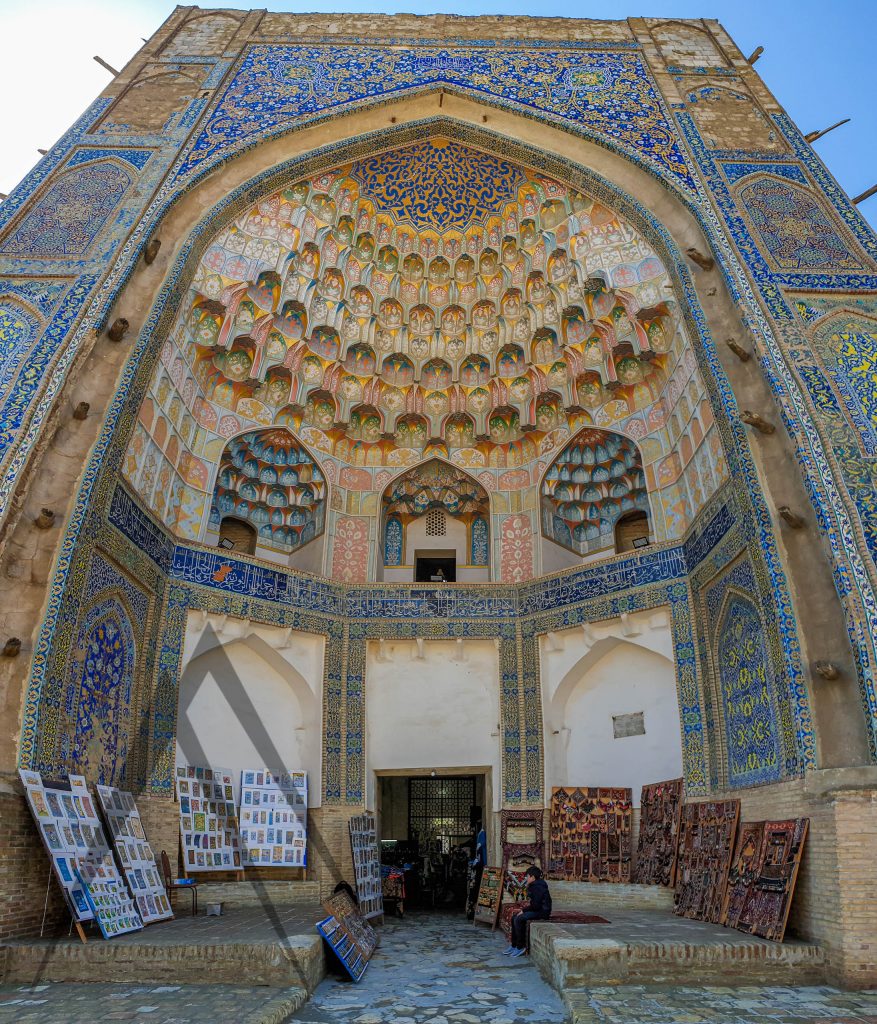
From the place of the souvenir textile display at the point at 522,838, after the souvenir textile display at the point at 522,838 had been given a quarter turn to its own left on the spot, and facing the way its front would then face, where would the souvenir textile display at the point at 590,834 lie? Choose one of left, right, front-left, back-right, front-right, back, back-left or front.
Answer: front

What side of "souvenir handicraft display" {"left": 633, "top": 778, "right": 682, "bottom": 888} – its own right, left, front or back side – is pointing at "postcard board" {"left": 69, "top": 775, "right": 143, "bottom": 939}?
front

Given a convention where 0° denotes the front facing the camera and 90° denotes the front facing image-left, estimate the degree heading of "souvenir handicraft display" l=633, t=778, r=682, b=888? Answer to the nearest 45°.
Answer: approximately 45°

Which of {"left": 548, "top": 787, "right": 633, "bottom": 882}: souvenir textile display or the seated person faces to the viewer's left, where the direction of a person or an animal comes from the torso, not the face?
the seated person

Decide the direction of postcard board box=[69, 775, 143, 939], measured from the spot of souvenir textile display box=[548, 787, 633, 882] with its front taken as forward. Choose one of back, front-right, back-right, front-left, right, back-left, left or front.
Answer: front-right

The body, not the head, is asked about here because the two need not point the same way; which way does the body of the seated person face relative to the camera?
to the viewer's left

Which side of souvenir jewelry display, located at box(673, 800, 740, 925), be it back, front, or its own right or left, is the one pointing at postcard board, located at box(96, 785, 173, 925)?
front

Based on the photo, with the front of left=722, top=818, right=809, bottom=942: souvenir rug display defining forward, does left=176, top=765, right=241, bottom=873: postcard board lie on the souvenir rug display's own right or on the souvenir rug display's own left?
on the souvenir rug display's own right

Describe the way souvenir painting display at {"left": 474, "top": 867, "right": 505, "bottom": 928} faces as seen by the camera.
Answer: facing the viewer and to the left of the viewer

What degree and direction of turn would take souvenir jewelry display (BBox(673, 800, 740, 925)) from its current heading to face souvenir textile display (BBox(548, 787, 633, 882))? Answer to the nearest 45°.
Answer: approximately 90° to its right

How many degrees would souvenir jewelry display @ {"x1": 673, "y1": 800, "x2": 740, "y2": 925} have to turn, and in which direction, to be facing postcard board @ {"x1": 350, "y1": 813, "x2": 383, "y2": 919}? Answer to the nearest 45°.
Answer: approximately 45° to its right
